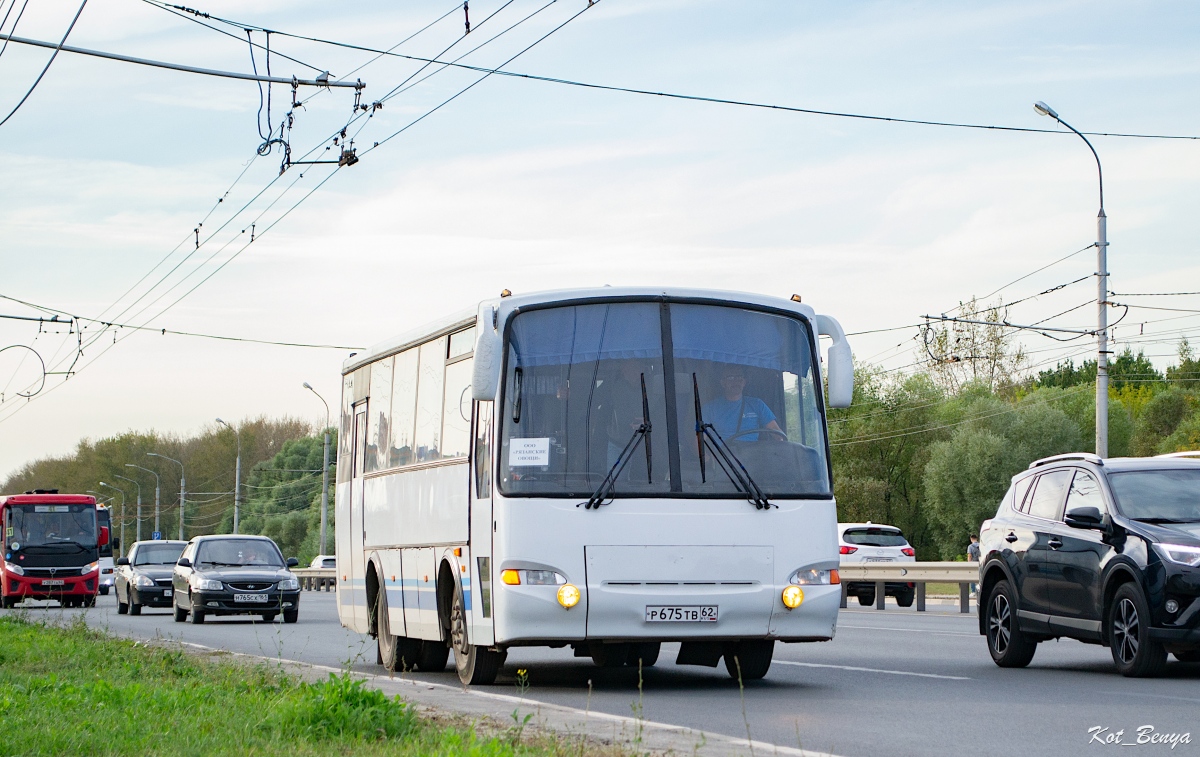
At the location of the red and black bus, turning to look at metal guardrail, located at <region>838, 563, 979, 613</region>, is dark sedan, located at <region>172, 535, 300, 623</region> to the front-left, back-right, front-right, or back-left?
front-right

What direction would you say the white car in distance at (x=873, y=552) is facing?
away from the camera

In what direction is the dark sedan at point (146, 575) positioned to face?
toward the camera

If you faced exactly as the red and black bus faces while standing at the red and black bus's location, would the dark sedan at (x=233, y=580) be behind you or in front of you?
in front

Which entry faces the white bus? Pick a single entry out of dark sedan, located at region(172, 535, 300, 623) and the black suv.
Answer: the dark sedan

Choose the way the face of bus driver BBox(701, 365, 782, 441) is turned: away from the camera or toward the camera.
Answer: toward the camera

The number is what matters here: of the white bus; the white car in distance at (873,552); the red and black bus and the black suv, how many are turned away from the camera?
1

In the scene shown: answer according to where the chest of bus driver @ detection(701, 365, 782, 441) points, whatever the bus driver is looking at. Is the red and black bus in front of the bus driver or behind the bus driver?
behind

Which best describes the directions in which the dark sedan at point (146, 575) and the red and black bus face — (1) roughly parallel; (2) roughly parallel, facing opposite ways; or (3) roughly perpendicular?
roughly parallel

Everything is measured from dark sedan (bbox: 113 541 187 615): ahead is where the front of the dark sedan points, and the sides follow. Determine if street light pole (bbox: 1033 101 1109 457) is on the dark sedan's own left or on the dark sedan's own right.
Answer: on the dark sedan's own left

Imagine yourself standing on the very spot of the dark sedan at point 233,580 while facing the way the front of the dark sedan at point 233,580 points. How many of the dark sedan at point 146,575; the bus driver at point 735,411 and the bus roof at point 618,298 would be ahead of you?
2

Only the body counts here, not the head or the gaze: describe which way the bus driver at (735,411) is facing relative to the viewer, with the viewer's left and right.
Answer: facing the viewer
